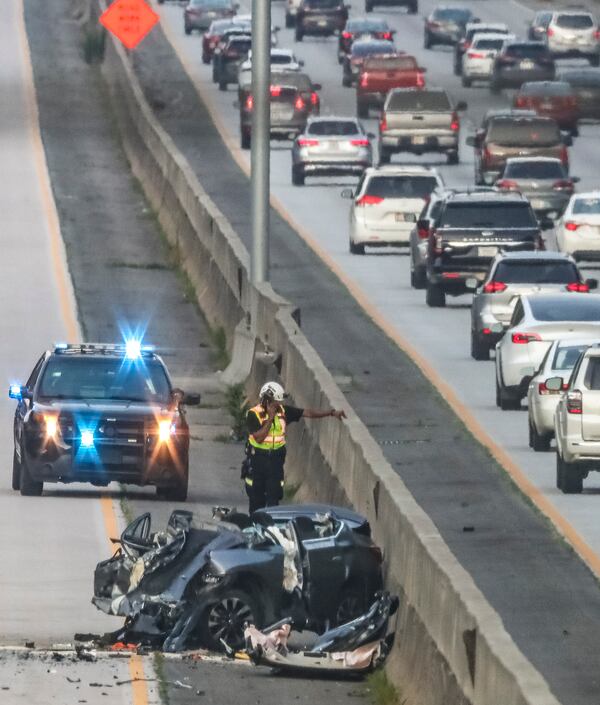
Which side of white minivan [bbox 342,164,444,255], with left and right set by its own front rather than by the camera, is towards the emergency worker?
back

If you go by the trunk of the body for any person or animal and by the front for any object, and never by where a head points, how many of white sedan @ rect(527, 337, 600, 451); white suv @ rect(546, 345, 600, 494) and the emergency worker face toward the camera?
1

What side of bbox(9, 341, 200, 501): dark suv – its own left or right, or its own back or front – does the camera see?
front

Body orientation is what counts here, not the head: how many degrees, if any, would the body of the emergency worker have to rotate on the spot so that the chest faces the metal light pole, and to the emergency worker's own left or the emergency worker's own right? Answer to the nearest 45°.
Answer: approximately 180°

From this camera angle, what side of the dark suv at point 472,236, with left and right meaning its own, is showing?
back

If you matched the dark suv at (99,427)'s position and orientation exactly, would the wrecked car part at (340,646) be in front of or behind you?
in front

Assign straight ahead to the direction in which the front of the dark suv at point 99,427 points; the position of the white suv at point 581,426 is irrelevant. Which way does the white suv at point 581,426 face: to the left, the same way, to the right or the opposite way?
the opposite way

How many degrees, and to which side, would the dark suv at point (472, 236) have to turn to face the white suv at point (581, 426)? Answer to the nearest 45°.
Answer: approximately 180°

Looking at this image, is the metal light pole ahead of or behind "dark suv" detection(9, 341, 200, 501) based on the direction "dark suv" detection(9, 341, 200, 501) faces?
behind

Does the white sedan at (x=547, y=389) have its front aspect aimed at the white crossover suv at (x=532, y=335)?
yes

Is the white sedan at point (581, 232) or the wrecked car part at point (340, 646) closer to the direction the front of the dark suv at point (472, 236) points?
the white sedan

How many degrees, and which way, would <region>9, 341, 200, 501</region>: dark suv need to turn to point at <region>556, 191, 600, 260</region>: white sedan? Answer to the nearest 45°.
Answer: approximately 135° to its left

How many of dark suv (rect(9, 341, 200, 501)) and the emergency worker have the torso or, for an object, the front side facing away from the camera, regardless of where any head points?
0

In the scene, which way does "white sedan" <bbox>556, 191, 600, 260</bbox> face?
away from the camera

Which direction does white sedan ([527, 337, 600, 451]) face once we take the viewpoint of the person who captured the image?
facing away from the viewer

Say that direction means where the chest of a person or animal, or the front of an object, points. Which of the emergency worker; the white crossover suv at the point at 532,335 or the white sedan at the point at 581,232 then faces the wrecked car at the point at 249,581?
the emergency worker

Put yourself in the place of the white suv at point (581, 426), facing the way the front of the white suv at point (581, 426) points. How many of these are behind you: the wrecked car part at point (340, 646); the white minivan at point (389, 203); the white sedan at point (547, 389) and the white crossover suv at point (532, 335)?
1
